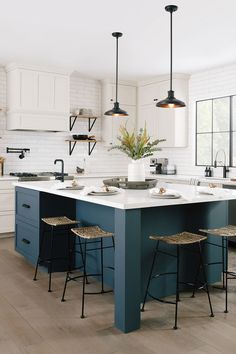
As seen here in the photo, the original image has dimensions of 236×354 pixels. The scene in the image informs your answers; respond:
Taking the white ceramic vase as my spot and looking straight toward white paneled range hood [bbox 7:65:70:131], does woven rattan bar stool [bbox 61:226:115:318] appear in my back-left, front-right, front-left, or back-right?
back-left

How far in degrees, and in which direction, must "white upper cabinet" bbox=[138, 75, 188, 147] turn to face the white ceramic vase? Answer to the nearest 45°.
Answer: approximately 45° to its left

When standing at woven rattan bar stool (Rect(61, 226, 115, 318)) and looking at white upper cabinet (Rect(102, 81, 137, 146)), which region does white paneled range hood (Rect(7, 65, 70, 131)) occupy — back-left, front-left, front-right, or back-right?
front-left

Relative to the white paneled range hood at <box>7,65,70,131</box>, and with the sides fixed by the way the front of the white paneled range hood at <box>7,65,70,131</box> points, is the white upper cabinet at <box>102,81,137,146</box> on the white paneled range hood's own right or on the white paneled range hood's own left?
on the white paneled range hood's own left

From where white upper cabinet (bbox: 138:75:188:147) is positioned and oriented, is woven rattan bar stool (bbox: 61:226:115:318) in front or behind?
in front

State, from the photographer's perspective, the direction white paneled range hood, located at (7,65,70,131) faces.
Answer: facing the viewer and to the right of the viewer

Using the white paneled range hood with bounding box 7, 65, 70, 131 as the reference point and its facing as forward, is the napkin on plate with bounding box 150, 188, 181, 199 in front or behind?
in front

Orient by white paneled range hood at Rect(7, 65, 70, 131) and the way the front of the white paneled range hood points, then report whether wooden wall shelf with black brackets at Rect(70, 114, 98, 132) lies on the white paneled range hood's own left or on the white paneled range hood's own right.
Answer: on the white paneled range hood's own left

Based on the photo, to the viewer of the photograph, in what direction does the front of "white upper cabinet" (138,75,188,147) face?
facing the viewer and to the left of the viewer
